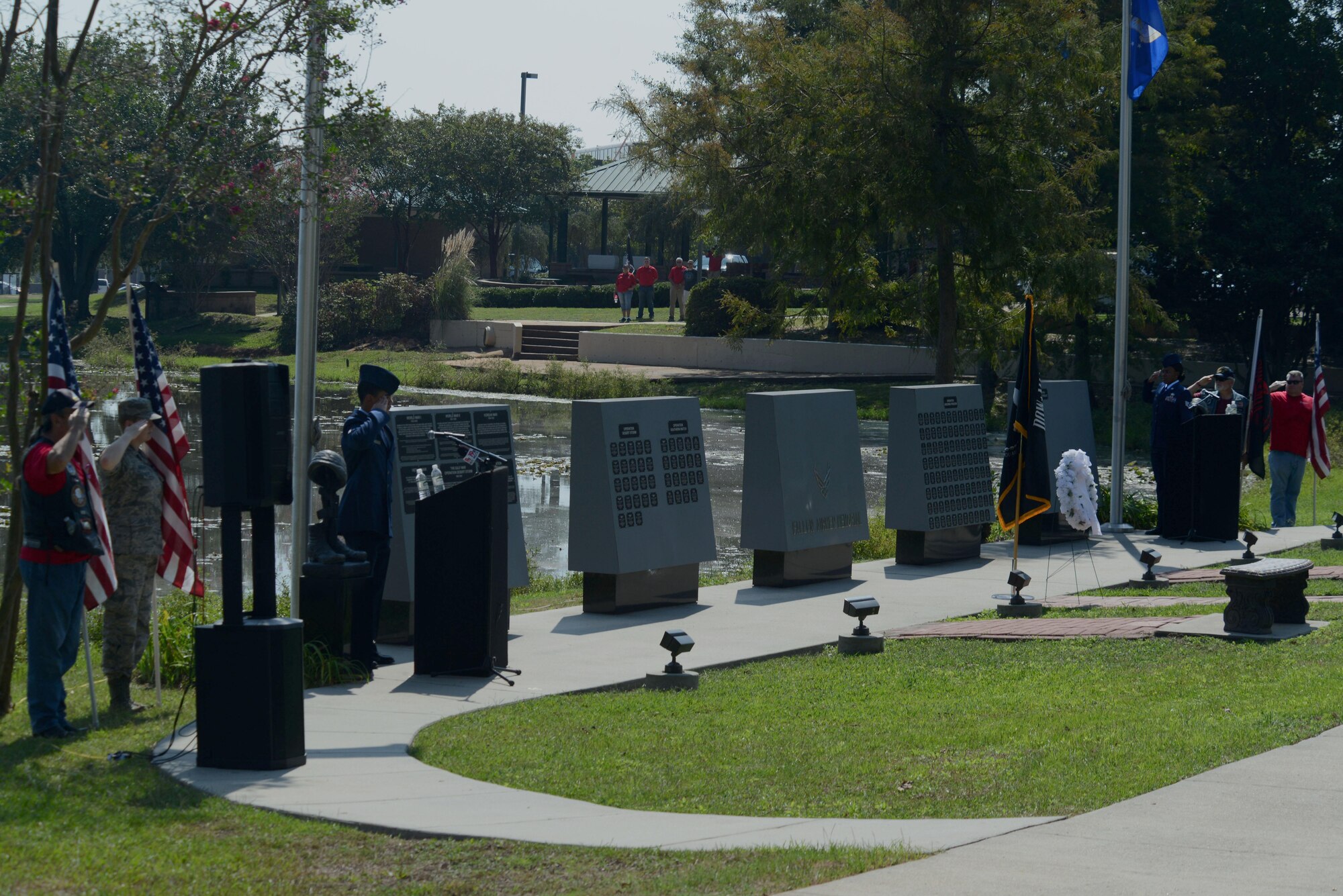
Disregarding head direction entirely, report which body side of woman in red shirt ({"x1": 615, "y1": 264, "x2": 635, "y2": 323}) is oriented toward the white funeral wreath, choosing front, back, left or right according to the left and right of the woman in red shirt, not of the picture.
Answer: front

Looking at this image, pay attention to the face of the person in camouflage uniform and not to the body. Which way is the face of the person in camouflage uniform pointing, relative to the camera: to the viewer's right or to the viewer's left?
to the viewer's right

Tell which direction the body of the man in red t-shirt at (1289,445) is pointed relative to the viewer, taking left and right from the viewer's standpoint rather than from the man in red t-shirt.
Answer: facing the viewer

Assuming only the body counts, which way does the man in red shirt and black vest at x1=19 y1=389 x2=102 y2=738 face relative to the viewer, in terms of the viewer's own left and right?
facing to the right of the viewer

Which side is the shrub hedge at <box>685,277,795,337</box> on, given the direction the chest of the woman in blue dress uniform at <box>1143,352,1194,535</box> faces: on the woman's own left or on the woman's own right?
on the woman's own right

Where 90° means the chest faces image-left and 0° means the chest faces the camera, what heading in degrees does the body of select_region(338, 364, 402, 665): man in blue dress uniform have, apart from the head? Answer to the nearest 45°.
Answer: approximately 270°

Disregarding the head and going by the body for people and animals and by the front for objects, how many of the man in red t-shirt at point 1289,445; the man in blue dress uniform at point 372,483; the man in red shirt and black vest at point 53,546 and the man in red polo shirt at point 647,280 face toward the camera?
2

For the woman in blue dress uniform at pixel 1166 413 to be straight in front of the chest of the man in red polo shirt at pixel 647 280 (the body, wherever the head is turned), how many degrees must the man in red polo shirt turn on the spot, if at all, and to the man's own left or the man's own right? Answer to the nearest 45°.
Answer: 0° — they already face them

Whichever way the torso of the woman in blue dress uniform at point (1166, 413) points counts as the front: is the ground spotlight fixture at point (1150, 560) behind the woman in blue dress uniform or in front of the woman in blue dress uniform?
in front

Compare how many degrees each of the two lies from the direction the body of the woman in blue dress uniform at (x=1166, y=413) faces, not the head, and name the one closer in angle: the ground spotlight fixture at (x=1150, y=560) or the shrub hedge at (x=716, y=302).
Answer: the ground spotlight fixture

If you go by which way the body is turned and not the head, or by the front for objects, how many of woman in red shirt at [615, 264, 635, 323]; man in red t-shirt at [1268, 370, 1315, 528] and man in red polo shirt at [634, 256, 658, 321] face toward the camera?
3

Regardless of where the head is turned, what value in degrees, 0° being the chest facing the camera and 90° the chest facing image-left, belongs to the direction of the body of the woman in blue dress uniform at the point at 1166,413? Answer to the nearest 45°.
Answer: approximately 45°

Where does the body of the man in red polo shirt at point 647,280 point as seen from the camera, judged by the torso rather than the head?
toward the camera

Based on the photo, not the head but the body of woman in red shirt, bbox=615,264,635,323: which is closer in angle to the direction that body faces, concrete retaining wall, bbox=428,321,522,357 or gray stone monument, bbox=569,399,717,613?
the gray stone monument

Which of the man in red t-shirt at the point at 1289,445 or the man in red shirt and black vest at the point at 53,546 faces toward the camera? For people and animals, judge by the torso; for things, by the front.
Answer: the man in red t-shirt at the point at 1289,445

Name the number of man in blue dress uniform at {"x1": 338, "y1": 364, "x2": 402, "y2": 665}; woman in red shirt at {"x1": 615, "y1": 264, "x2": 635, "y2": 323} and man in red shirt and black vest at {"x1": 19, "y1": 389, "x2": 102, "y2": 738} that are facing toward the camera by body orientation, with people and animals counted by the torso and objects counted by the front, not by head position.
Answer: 1

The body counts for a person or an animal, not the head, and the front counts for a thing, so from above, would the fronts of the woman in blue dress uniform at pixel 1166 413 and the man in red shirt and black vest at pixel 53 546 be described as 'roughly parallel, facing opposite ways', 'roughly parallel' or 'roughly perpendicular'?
roughly parallel, facing opposite ways

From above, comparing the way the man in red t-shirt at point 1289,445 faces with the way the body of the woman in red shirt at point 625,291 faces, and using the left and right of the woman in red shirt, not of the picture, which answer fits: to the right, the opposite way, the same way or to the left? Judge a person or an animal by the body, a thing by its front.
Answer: the same way
